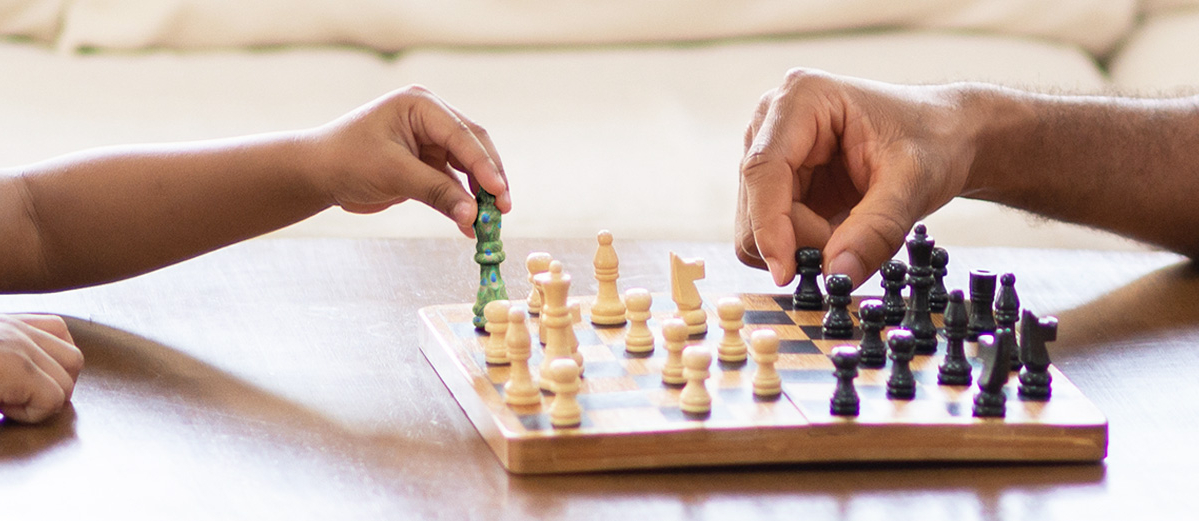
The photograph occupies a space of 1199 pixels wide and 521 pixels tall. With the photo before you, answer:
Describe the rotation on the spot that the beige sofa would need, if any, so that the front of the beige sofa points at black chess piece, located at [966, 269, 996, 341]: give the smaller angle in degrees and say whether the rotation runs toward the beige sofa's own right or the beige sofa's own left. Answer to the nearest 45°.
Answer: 0° — it already faces it

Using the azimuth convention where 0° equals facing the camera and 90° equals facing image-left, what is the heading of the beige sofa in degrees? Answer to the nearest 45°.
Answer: approximately 0°

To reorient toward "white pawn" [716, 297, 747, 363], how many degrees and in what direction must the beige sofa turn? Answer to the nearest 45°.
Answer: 0° — it already faces it

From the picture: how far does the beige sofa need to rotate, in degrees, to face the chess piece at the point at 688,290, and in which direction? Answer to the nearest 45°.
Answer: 0° — it already faces it

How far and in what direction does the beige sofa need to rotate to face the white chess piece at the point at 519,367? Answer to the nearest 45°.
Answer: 0° — it already faces it

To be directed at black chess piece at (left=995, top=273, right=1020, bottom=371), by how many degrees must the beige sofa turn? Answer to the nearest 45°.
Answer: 0° — it already faces it

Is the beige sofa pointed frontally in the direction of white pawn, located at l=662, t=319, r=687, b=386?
yes

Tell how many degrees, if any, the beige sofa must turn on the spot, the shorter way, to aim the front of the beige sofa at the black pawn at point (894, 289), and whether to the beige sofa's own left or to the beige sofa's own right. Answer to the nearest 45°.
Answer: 0° — it already faces it
